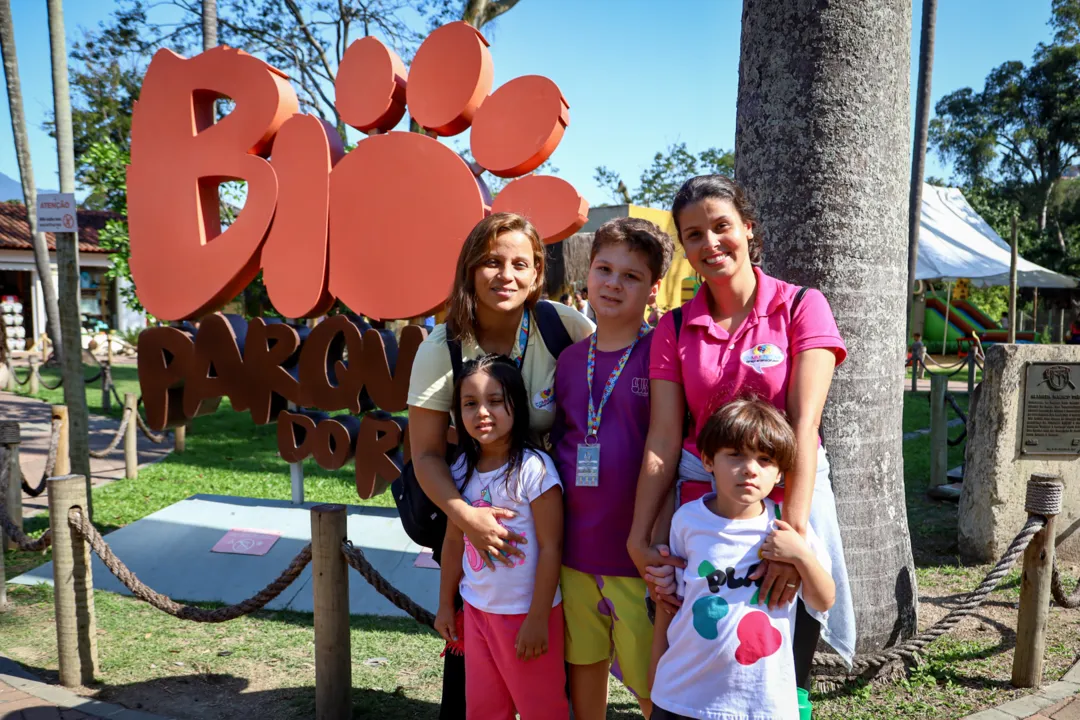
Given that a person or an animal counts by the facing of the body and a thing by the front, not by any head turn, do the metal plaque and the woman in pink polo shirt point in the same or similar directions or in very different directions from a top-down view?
same or similar directions

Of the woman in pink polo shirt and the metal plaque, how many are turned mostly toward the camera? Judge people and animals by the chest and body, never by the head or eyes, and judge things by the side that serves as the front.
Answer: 2

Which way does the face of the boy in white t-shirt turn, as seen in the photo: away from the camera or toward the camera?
toward the camera

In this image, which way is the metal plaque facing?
toward the camera

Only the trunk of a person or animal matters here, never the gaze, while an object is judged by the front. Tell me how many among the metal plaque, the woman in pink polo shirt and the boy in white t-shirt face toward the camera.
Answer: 3

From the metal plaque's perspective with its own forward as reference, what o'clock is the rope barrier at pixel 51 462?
The rope barrier is roughly at 2 o'clock from the metal plaque.

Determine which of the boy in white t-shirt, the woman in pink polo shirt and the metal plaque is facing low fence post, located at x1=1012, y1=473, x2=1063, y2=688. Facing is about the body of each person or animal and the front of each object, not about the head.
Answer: the metal plaque

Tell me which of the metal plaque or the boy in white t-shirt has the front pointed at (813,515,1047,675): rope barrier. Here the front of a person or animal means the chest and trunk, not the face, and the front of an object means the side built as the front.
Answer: the metal plaque

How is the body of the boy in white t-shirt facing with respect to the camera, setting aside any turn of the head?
toward the camera

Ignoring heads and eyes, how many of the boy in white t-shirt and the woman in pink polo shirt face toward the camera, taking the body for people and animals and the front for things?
2

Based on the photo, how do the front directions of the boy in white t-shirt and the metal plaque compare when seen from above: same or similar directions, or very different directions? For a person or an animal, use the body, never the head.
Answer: same or similar directions

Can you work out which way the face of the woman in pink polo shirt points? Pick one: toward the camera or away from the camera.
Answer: toward the camera
